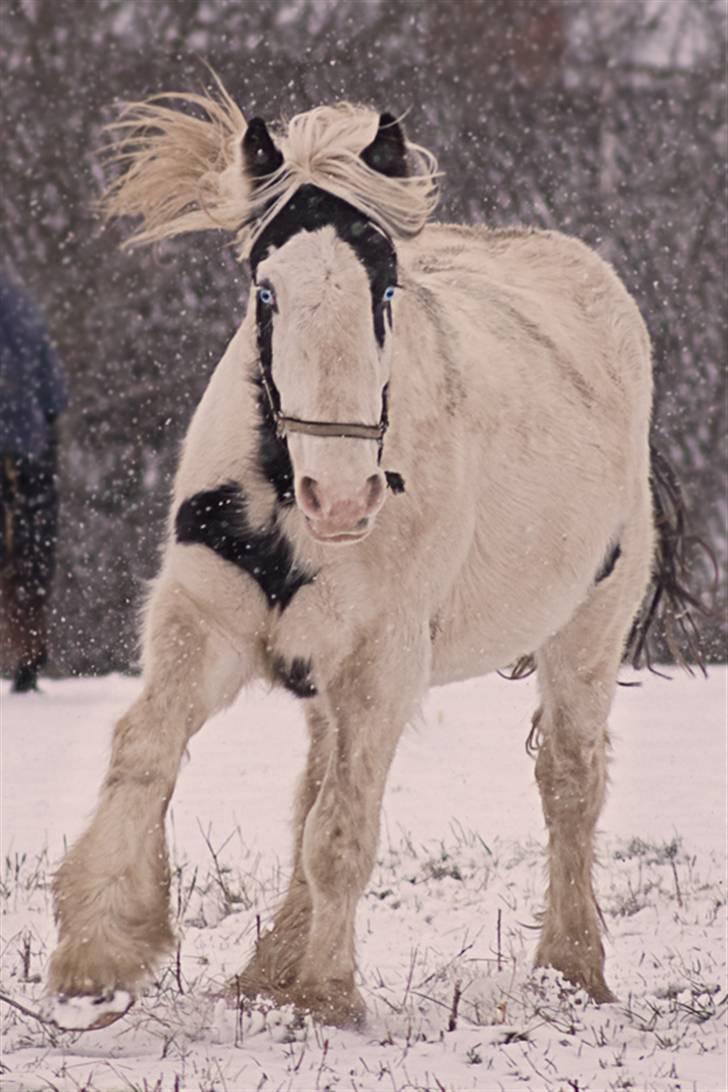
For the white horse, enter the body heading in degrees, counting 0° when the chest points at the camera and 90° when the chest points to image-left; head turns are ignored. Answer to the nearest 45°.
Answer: approximately 45°
